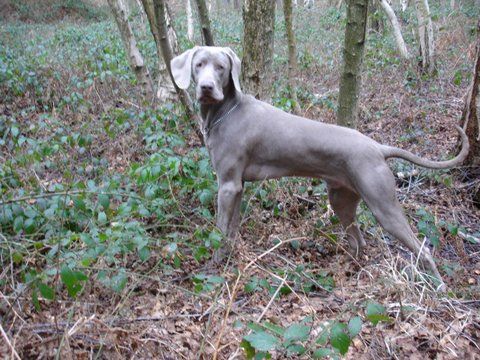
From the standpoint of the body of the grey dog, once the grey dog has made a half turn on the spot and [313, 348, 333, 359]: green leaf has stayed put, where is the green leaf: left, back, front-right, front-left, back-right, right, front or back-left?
right

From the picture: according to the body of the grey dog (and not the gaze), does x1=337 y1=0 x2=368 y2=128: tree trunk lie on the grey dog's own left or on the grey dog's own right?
on the grey dog's own right

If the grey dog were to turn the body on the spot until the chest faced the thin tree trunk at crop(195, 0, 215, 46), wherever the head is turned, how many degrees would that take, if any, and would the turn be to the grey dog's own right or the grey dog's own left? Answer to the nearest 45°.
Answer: approximately 90° to the grey dog's own right

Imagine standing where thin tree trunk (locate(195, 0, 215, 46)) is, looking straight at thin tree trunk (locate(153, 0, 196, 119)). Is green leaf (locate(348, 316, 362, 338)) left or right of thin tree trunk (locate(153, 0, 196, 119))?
left

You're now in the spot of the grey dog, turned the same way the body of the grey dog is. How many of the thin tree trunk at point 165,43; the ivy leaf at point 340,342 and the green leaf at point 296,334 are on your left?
2

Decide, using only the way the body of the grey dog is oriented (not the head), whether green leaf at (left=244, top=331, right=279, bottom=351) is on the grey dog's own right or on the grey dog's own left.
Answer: on the grey dog's own left

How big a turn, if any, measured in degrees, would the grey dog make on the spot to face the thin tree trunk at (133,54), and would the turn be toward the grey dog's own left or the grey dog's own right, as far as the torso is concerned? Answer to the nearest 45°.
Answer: approximately 45° to the grey dog's own right

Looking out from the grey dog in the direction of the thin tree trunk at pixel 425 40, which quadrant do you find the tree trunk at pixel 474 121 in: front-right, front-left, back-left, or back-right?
front-right

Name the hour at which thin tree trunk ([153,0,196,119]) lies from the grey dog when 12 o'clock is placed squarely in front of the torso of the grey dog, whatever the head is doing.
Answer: The thin tree trunk is roughly at 2 o'clock from the grey dog.

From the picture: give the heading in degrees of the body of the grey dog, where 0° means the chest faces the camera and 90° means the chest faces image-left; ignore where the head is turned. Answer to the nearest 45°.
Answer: approximately 90°

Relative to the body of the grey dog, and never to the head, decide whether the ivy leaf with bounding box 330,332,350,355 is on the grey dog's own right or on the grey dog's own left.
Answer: on the grey dog's own left

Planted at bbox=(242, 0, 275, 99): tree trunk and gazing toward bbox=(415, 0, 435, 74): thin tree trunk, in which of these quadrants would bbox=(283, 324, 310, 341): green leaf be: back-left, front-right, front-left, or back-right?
back-right

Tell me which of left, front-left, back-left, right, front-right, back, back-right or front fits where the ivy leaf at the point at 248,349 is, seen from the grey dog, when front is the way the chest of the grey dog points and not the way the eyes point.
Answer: left

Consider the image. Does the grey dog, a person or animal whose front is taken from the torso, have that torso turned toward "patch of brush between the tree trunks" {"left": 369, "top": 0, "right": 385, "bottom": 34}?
no
